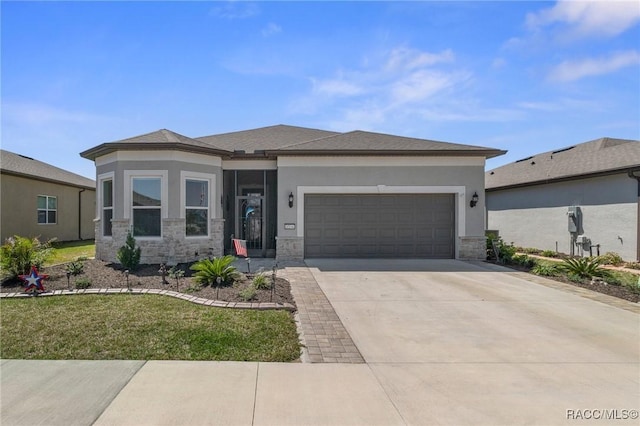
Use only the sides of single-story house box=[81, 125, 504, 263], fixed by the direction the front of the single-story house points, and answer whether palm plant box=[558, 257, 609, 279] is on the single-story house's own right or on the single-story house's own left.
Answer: on the single-story house's own left

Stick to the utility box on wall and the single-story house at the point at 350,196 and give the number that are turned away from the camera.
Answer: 0

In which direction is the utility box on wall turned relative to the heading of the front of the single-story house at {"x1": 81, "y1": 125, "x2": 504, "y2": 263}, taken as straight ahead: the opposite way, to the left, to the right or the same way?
to the right

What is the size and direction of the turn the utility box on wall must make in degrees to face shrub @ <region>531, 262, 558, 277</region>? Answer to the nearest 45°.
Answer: approximately 45° to its left

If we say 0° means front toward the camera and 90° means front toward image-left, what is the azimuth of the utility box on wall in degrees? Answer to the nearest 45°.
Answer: approximately 45°

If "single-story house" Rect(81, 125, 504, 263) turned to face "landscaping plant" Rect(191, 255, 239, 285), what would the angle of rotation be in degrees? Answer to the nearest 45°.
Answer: approximately 45° to its right

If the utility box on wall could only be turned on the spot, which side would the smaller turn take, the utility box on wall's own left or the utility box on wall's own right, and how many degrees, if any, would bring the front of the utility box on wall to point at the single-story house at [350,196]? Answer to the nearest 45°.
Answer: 0° — it already faces it

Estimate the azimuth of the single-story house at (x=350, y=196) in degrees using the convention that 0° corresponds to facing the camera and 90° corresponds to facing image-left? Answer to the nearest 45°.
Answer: approximately 0°
